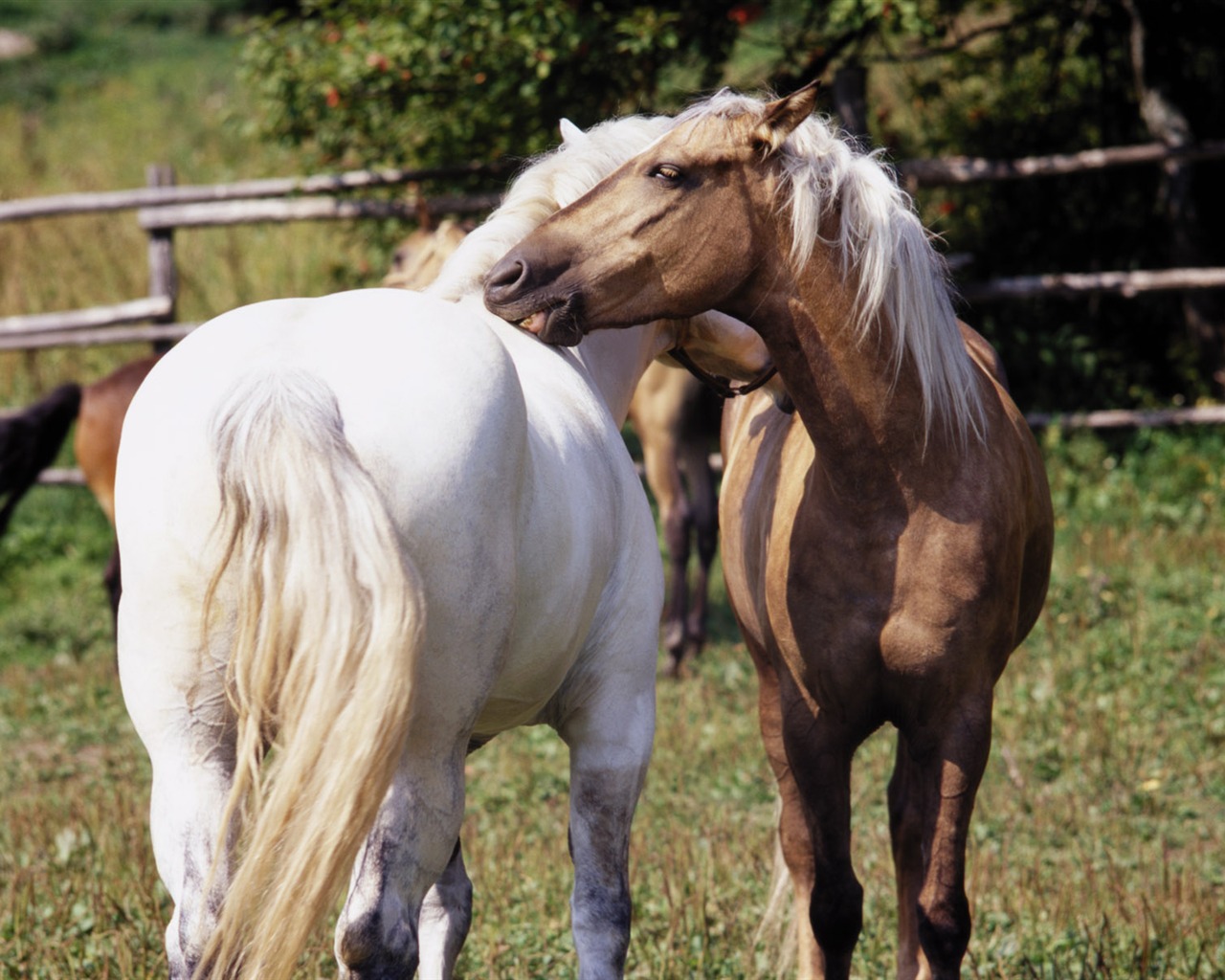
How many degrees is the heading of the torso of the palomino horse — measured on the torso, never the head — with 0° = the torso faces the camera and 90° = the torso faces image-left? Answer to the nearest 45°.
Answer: approximately 0°

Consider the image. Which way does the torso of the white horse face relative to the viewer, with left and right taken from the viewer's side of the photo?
facing away from the viewer and to the right of the viewer

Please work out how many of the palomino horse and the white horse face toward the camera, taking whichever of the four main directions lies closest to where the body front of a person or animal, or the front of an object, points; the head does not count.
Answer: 1

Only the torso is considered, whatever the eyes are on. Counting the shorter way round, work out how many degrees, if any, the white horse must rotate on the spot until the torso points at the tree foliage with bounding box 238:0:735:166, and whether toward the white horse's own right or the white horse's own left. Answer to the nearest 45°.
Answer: approximately 45° to the white horse's own left
